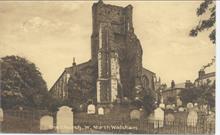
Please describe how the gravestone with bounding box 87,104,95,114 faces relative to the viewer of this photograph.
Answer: facing the viewer

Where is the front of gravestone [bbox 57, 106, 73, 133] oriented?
toward the camera
